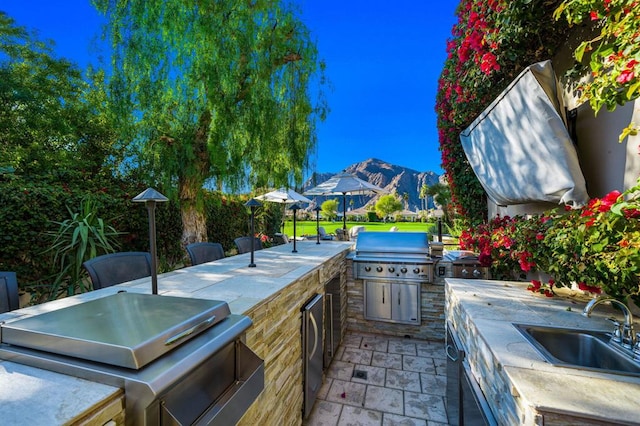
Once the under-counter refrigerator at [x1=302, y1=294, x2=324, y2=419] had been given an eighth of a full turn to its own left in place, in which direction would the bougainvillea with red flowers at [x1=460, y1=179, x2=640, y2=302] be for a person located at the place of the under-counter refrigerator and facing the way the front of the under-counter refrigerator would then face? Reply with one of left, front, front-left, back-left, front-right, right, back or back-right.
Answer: right

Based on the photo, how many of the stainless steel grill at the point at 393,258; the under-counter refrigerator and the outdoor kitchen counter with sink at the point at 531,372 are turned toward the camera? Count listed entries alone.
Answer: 1

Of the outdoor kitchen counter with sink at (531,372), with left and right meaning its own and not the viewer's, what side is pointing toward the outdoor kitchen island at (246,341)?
front

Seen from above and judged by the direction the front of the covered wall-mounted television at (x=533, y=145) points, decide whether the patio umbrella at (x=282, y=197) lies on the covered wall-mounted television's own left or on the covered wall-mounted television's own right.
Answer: on the covered wall-mounted television's own right

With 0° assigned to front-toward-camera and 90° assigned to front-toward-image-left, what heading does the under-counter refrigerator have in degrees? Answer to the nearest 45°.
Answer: approximately 270°

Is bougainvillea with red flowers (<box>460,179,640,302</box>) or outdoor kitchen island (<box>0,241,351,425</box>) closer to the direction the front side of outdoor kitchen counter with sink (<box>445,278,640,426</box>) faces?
the outdoor kitchen island

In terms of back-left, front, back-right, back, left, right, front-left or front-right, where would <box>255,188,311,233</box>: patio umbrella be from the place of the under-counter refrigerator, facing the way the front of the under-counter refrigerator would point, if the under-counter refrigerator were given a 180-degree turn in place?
right

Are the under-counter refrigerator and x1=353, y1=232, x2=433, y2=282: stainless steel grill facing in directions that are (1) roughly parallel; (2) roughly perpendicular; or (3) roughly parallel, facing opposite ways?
roughly perpendicular

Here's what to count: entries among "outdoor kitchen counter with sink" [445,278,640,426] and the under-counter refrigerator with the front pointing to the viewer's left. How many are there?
1

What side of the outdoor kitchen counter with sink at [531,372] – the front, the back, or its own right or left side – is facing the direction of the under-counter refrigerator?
front

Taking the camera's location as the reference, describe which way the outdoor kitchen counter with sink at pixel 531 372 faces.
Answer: facing to the left of the viewer
